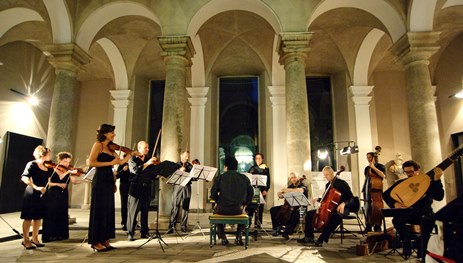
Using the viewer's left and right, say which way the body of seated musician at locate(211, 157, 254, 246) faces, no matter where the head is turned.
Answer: facing away from the viewer

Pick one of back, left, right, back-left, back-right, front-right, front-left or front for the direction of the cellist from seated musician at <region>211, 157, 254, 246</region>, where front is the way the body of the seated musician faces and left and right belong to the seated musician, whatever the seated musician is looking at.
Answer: right

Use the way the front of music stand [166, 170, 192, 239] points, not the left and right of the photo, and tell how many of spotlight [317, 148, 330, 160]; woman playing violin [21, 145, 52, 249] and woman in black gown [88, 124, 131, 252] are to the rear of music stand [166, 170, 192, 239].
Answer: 1

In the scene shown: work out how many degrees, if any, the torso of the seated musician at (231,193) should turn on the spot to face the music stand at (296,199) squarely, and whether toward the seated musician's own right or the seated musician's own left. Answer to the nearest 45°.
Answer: approximately 45° to the seated musician's own right

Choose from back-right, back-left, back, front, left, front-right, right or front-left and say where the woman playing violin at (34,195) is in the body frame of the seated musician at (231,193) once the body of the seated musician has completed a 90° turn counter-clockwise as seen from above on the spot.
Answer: front

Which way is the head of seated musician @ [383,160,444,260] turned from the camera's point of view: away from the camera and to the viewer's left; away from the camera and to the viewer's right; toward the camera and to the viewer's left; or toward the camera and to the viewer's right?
toward the camera and to the viewer's left

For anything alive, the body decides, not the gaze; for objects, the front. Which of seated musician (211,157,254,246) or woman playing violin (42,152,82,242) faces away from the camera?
the seated musician

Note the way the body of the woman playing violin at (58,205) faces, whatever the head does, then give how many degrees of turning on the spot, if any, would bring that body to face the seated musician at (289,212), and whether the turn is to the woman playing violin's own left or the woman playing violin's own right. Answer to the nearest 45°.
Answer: approximately 45° to the woman playing violin's own left
